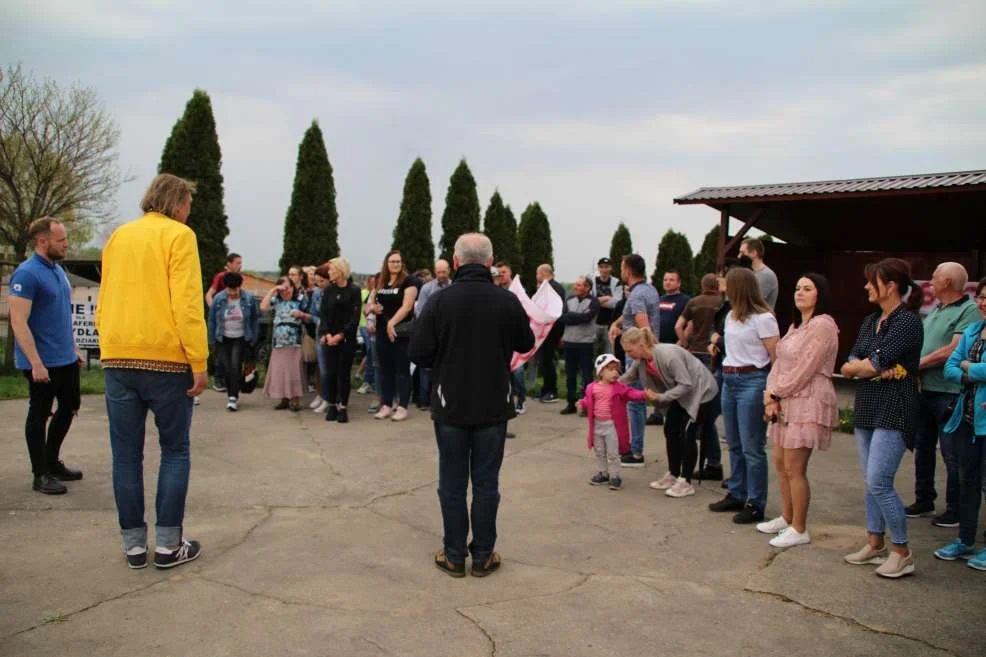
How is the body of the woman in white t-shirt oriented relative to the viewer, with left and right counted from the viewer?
facing the viewer and to the left of the viewer

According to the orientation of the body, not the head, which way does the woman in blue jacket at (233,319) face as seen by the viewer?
toward the camera

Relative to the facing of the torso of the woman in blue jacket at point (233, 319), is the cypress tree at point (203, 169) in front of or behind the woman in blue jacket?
behind

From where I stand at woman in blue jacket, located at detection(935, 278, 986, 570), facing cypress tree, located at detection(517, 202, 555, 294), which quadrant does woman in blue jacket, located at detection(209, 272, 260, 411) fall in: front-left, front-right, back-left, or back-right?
front-left

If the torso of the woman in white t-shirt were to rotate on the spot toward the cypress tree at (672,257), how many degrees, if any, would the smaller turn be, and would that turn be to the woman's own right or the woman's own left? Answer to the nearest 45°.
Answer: approximately 135° to the woman's own right

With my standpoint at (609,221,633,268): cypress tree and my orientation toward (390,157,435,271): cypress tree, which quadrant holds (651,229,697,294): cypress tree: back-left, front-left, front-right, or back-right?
back-left

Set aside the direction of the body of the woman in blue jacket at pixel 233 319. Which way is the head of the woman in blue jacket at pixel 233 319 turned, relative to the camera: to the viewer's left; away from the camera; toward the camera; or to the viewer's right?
toward the camera

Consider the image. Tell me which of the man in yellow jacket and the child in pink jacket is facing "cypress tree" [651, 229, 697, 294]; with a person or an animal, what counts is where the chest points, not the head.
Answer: the man in yellow jacket

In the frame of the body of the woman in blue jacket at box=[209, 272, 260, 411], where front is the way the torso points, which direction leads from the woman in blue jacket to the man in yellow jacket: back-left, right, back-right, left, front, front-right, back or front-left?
front

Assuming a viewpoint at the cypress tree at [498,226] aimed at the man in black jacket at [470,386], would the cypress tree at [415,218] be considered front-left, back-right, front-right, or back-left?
front-right

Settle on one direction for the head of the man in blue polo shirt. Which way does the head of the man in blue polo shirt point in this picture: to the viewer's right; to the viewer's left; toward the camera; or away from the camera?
to the viewer's right

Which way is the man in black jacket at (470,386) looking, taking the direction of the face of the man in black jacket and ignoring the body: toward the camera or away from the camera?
away from the camera

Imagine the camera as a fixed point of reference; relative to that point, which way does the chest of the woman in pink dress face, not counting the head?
to the viewer's left

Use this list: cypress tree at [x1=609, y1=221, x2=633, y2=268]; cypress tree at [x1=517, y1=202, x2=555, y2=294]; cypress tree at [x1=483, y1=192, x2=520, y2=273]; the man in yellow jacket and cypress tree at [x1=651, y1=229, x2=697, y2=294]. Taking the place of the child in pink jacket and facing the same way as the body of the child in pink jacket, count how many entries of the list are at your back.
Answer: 4

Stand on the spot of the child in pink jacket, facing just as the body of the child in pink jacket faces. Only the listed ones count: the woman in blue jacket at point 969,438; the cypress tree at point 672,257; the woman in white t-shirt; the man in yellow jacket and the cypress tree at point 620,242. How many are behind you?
2

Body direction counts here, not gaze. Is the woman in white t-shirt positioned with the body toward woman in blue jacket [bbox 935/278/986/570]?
no

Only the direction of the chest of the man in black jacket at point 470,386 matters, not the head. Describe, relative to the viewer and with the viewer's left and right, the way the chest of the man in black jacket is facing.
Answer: facing away from the viewer

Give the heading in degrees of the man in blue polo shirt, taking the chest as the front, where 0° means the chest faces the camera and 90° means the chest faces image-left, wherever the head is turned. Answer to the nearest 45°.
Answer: approximately 270°

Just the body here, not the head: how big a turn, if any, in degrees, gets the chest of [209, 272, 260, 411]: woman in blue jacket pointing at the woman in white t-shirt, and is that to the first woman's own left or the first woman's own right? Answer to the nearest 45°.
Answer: approximately 45° to the first woman's own left
